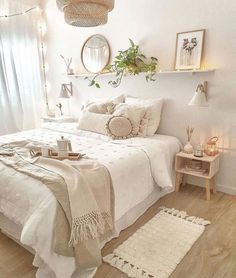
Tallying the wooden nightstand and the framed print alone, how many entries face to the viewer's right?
0

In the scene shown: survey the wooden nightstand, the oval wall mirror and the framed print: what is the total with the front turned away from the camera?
0

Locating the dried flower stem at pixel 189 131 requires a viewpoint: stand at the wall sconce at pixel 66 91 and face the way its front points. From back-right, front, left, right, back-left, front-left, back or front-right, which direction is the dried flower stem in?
left

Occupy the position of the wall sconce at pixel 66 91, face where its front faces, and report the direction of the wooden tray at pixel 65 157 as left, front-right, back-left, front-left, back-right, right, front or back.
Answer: front-left

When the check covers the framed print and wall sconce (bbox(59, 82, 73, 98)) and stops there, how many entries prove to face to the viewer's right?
0

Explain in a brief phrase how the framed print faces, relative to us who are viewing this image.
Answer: facing the viewer and to the left of the viewer

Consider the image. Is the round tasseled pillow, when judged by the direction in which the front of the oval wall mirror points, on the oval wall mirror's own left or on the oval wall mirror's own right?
on the oval wall mirror's own left

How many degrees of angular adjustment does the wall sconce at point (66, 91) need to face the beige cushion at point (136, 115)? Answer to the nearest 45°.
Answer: approximately 90° to its left

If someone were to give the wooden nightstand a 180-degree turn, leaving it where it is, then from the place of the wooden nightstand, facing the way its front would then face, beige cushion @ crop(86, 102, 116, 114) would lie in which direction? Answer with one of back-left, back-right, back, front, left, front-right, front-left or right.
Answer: back-left
